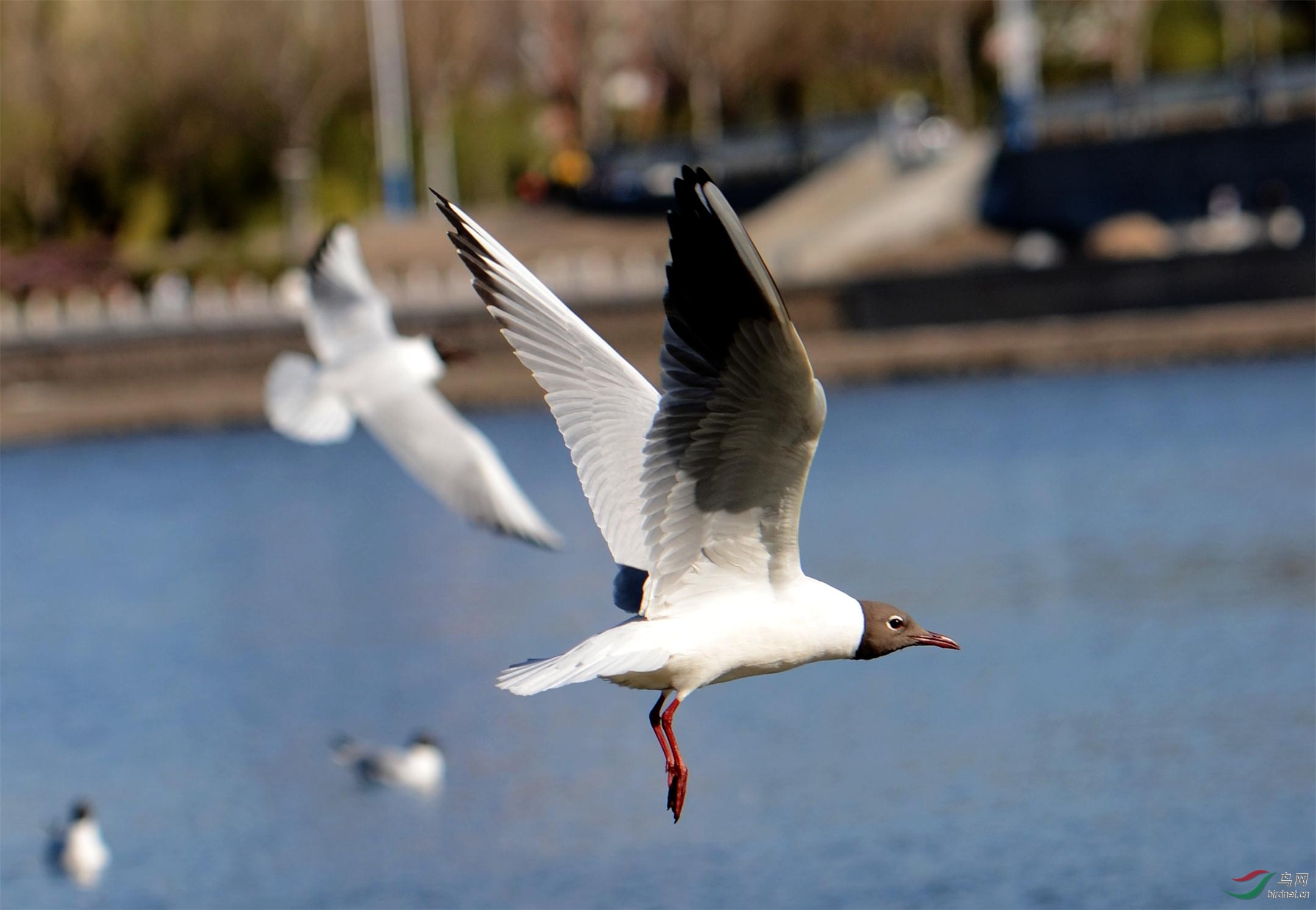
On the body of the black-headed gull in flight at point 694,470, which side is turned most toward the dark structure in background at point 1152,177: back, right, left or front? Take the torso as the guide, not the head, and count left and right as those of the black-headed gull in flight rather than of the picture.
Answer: left

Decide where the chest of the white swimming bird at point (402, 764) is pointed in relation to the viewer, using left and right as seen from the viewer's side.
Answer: facing to the right of the viewer

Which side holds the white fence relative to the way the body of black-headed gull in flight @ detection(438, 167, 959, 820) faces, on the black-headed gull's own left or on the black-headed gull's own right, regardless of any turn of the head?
on the black-headed gull's own left

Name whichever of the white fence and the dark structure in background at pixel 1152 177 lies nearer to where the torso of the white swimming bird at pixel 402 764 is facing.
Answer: the dark structure in background

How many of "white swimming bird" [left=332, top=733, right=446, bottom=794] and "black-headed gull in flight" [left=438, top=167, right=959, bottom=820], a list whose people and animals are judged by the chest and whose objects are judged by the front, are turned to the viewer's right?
2

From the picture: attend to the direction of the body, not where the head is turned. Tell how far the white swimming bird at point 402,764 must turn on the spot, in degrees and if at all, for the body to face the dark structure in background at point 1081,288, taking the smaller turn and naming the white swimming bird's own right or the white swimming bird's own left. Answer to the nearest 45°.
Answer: approximately 45° to the white swimming bird's own left

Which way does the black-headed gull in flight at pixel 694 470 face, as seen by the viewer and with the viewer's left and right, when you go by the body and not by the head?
facing to the right of the viewer

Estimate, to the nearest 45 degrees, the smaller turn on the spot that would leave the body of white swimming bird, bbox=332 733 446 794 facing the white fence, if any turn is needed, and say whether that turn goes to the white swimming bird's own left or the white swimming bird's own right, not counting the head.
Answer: approximately 90° to the white swimming bird's own left
